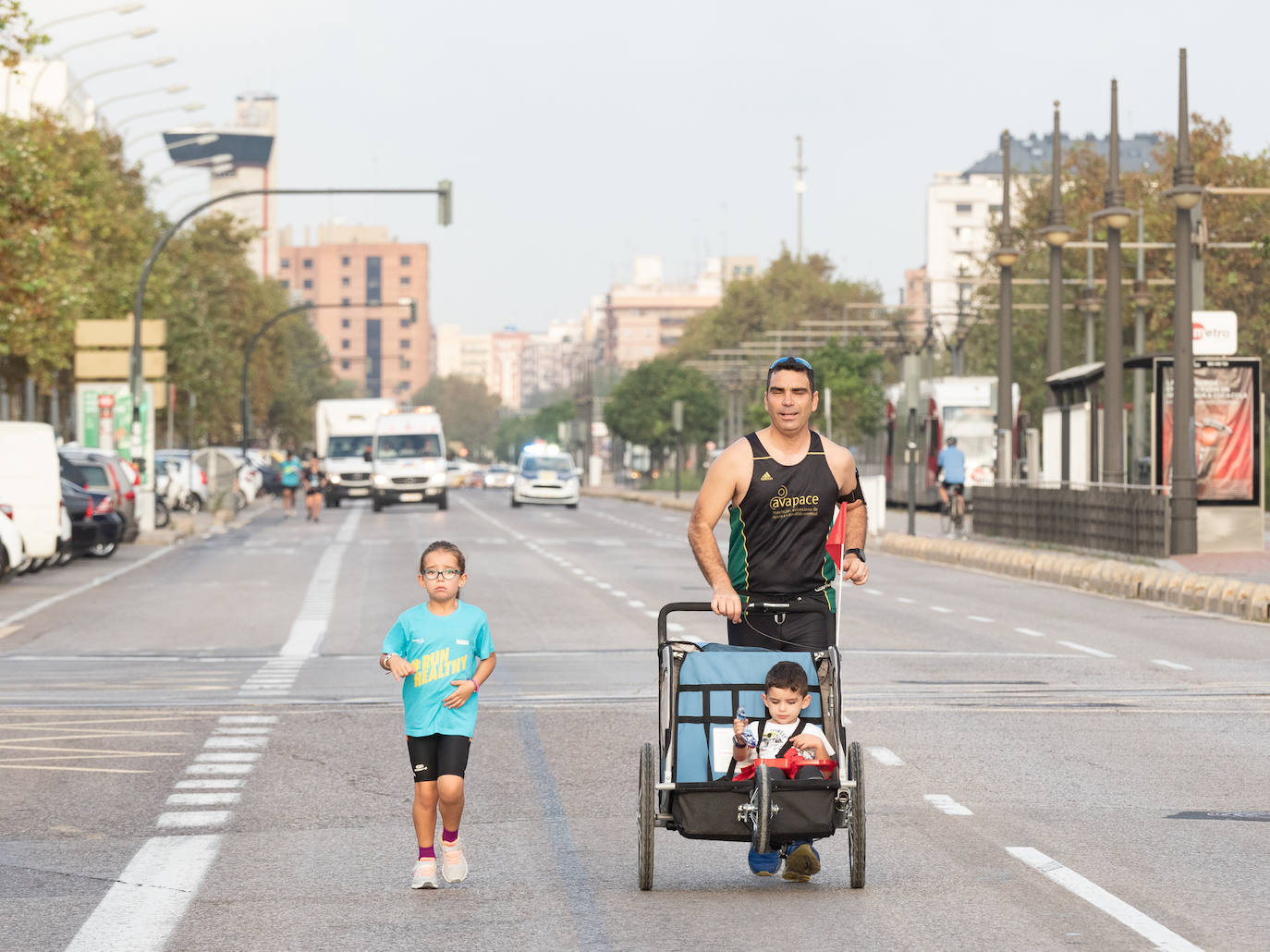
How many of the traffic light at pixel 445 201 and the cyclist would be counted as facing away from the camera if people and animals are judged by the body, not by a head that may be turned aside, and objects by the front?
2

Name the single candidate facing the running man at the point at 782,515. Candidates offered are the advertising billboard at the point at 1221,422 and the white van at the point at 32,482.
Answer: the advertising billboard

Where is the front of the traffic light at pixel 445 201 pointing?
away from the camera

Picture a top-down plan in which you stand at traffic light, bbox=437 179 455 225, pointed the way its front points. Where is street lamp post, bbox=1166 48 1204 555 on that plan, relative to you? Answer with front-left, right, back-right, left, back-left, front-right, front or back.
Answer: back-right

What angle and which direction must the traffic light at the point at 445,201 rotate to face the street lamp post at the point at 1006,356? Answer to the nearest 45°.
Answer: approximately 90° to its right

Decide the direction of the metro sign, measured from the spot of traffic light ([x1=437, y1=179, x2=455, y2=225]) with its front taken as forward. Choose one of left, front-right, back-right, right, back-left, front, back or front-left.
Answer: back-right

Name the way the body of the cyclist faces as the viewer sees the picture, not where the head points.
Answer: away from the camera

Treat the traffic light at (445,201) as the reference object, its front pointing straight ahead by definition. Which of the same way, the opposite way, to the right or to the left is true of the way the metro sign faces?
the opposite way
